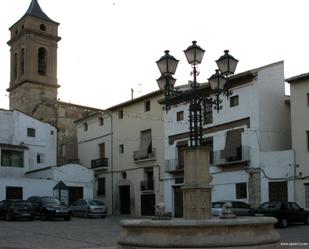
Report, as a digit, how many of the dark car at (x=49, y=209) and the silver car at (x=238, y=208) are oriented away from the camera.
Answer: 0

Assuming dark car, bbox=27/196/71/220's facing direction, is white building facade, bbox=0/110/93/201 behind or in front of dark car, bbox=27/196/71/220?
behind

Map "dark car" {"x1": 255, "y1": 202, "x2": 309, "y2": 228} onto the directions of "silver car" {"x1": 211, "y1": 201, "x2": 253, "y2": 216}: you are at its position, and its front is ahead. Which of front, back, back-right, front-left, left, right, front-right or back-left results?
front-right

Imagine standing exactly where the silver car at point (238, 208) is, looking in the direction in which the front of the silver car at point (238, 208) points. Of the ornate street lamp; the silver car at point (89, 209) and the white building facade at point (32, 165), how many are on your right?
1

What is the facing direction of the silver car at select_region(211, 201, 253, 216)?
to the viewer's right

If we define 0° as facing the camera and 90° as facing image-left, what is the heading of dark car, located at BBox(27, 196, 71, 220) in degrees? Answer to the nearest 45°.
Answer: approximately 315°
